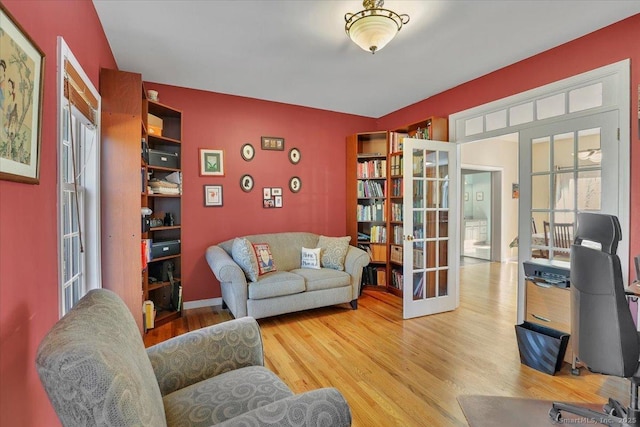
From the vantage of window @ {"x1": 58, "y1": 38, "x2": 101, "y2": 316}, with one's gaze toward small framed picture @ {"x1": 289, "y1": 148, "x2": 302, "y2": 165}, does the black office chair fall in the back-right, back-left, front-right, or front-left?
front-right

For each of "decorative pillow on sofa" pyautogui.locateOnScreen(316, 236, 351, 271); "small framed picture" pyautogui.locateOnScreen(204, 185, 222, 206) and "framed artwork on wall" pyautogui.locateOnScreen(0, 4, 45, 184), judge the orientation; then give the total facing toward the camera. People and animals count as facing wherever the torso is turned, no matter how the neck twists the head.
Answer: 2

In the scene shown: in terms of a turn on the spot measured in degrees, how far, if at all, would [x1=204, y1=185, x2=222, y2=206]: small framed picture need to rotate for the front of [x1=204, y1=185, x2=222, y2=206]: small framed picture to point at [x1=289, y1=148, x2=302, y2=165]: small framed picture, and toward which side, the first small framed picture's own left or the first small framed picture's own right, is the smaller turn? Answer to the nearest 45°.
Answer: approximately 90° to the first small framed picture's own left

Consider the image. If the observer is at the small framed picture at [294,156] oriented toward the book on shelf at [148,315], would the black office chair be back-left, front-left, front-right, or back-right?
front-left

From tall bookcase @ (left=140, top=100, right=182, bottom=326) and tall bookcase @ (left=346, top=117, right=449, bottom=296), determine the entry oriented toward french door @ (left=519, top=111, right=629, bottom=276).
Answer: tall bookcase @ (left=140, top=100, right=182, bottom=326)

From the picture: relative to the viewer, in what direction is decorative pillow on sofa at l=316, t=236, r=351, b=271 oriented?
toward the camera

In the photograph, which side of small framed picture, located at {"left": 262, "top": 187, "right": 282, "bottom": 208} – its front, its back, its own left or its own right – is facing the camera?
front

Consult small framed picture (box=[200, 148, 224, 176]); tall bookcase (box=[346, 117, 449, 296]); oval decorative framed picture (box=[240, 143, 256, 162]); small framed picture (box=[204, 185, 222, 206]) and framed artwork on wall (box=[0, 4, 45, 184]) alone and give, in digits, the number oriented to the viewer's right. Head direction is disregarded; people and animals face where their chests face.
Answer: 1

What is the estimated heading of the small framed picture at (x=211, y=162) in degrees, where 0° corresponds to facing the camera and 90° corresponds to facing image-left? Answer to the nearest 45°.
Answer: approximately 0°

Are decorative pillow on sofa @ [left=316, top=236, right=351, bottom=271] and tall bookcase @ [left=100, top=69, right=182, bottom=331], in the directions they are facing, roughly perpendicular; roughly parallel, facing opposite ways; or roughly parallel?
roughly perpendicular

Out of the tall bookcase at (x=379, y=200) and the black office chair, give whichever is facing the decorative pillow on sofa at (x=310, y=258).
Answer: the tall bookcase

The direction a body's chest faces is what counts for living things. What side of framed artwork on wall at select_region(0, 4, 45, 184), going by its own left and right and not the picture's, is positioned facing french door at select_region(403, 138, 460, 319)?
front

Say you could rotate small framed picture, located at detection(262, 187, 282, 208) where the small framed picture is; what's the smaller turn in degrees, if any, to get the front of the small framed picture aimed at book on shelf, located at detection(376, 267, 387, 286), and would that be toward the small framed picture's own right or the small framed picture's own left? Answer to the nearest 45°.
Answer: approximately 90° to the small framed picture's own left

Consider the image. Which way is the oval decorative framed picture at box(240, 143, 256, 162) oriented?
toward the camera

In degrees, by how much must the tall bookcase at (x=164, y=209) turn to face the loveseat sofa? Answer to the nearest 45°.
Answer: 0° — it already faces it
